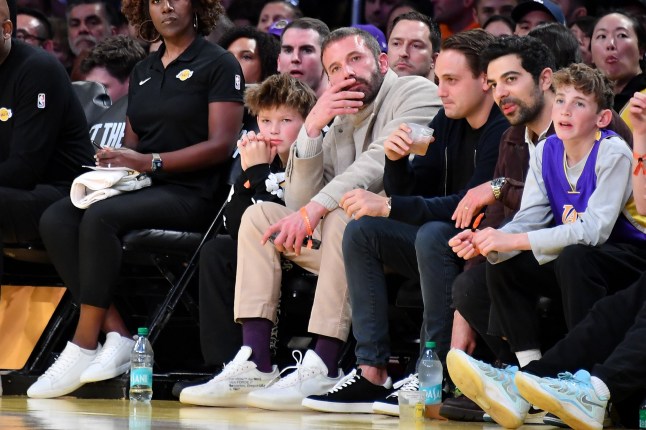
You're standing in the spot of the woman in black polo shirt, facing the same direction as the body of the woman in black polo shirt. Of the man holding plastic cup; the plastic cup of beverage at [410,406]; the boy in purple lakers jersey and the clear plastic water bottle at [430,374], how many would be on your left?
4

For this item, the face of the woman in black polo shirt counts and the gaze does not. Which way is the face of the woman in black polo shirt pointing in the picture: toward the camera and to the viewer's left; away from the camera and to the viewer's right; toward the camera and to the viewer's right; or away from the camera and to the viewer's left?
toward the camera and to the viewer's left

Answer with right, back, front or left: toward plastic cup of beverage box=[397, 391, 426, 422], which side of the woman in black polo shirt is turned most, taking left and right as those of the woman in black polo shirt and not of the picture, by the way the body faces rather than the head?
left

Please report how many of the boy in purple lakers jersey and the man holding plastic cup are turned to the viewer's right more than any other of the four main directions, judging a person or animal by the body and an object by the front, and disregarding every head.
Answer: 0

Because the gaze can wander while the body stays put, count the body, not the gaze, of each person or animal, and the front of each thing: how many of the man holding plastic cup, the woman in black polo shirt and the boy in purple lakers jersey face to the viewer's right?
0

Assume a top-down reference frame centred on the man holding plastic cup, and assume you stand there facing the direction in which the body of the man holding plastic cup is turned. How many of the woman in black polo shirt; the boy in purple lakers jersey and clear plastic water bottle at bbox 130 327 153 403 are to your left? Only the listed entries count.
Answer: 1

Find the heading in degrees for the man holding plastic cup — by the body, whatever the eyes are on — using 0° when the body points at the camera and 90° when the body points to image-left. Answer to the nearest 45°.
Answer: approximately 45°

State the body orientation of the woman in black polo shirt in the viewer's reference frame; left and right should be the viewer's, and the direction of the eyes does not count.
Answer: facing the viewer and to the left of the viewer

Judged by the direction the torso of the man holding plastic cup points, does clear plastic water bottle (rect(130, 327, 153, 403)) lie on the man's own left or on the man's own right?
on the man's own right
